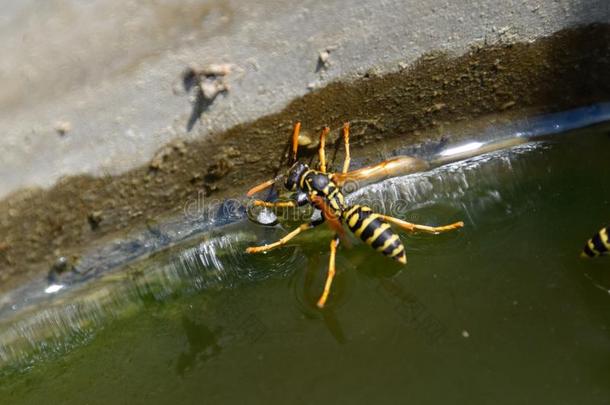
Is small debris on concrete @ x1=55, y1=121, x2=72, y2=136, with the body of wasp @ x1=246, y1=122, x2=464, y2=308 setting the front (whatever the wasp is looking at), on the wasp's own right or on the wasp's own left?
on the wasp's own left

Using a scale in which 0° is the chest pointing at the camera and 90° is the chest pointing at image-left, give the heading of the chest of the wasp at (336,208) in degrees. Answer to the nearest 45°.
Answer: approximately 135°

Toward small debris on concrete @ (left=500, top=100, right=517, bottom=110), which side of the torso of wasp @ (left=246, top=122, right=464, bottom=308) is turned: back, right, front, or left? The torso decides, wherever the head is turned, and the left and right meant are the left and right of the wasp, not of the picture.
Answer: right

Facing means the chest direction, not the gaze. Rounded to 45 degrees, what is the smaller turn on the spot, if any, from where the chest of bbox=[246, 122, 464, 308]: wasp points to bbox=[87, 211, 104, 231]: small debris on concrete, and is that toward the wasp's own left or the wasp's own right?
approximately 45° to the wasp's own left
